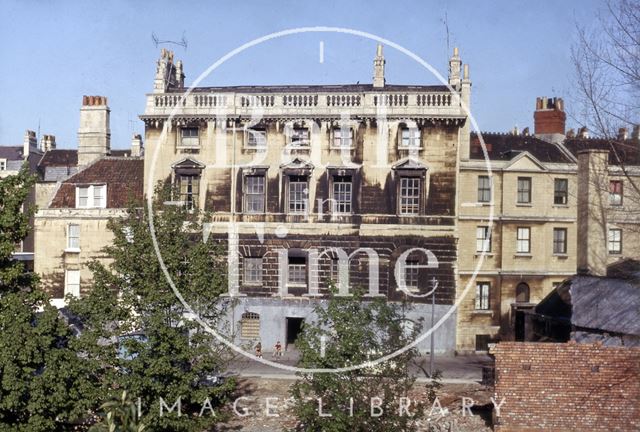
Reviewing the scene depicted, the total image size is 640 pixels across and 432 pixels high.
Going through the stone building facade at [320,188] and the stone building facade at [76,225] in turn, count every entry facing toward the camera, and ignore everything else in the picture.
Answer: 2

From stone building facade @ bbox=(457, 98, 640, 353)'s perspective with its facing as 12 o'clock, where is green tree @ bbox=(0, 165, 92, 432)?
The green tree is roughly at 1 o'clock from the stone building facade.

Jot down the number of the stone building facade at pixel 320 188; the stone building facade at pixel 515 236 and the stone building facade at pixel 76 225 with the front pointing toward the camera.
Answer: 3

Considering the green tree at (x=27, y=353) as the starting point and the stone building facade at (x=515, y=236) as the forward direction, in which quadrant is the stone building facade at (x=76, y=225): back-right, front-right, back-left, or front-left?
front-left

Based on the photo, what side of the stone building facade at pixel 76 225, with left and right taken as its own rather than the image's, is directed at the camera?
front

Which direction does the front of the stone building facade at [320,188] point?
toward the camera

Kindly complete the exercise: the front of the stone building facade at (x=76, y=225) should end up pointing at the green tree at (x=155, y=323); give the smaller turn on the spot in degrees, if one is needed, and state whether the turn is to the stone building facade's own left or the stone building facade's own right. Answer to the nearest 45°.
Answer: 0° — it already faces it

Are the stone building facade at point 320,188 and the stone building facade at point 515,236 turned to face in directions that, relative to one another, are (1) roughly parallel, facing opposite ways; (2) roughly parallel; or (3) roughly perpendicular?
roughly parallel

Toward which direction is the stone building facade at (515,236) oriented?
toward the camera

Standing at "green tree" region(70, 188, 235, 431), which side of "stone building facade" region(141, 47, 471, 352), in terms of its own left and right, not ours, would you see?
front

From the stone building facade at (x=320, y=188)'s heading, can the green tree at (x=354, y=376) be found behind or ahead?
ahead

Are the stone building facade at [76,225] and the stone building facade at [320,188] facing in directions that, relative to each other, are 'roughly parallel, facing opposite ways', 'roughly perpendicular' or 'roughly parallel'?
roughly parallel
